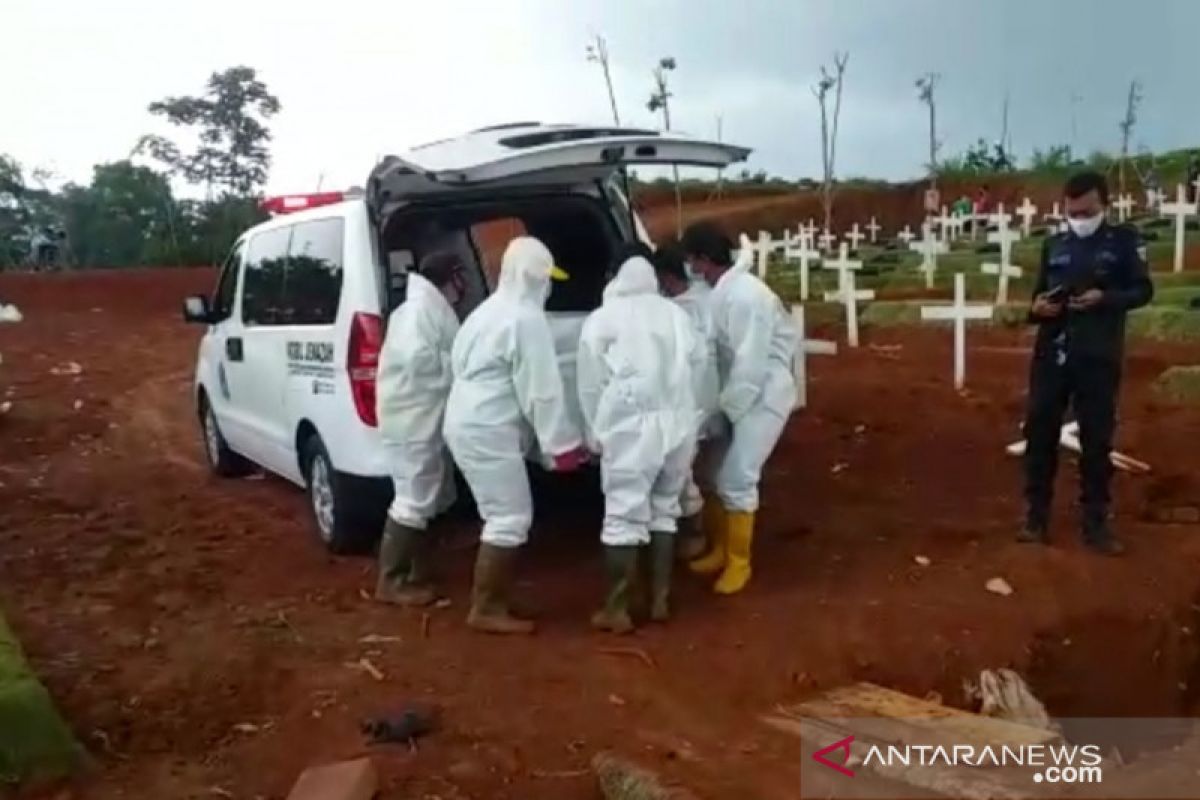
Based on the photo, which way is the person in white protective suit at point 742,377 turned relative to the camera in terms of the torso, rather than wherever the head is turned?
to the viewer's left

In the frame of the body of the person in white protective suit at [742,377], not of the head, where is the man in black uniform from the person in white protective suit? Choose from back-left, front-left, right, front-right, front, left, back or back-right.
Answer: back

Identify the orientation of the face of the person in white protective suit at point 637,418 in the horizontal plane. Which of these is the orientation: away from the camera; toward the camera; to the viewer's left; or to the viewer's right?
away from the camera

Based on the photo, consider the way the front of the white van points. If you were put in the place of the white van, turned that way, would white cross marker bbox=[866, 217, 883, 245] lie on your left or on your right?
on your right

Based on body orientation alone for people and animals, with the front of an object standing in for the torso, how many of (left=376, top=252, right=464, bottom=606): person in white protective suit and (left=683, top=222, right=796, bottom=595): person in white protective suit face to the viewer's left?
1

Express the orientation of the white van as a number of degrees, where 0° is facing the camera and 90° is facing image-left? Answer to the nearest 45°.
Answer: approximately 135°

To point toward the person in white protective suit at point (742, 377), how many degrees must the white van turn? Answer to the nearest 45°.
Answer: approximately 180°
